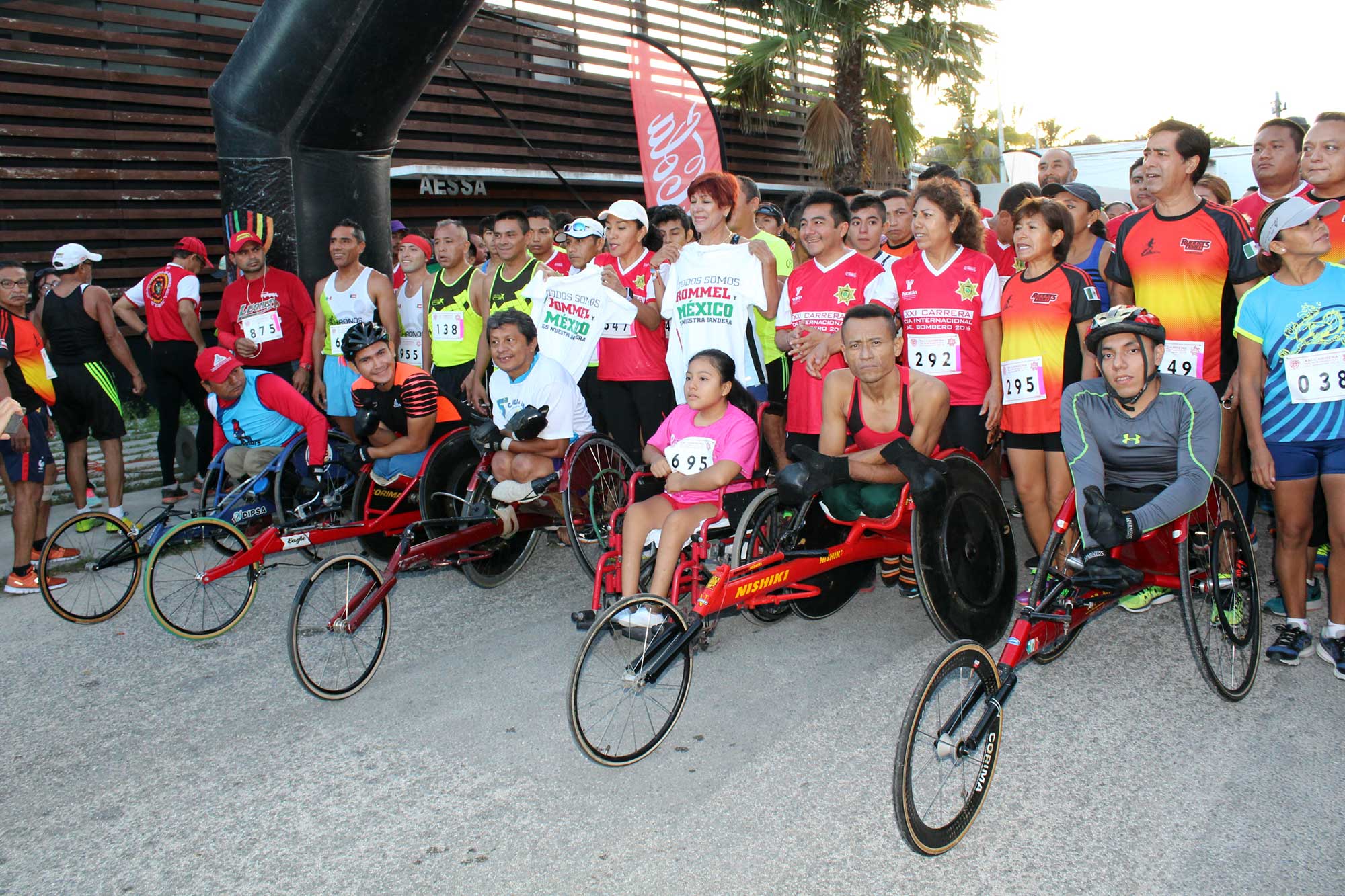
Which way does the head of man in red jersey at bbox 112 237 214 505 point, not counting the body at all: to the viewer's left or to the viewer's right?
to the viewer's right

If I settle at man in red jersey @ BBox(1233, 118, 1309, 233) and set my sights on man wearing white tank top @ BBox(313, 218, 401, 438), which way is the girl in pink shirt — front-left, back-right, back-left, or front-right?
front-left

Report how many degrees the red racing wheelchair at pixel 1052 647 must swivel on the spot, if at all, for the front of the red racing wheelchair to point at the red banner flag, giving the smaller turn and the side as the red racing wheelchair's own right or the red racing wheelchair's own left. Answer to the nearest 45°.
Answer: approximately 90° to the red racing wheelchair's own right

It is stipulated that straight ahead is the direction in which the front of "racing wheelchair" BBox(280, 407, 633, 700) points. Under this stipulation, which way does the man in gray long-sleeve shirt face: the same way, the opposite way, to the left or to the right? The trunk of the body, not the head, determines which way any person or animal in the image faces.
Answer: the same way

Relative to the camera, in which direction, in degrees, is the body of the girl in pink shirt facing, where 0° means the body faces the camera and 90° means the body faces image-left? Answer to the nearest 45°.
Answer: approximately 45°

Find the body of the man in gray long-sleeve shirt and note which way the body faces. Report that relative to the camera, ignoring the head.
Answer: toward the camera

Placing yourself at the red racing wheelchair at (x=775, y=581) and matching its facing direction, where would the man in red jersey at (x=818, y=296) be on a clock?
The man in red jersey is roughly at 5 o'clock from the red racing wheelchair.

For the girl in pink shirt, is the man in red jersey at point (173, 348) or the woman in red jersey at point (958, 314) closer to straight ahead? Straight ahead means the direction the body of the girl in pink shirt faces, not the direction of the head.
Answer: the man in red jersey

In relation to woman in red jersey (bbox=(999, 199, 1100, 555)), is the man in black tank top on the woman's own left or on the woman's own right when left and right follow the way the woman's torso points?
on the woman's own right

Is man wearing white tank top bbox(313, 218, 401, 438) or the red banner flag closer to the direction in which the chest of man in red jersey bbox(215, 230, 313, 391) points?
the man wearing white tank top

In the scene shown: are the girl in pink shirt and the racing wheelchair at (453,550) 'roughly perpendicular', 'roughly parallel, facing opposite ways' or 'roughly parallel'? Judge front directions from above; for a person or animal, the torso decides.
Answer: roughly parallel

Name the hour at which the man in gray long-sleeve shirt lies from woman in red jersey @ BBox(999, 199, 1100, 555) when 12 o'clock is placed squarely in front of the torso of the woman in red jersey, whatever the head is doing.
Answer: The man in gray long-sleeve shirt is roughly at 10 o'clock from the woman in red jersey.

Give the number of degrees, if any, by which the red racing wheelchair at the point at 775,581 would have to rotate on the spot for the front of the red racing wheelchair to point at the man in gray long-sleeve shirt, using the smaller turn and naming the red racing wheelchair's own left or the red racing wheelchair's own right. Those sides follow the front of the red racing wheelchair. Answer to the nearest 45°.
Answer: approximately 135° to the red racing wheelchair's own left

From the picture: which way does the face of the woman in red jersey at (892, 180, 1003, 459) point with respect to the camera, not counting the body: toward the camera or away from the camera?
toward the camera
